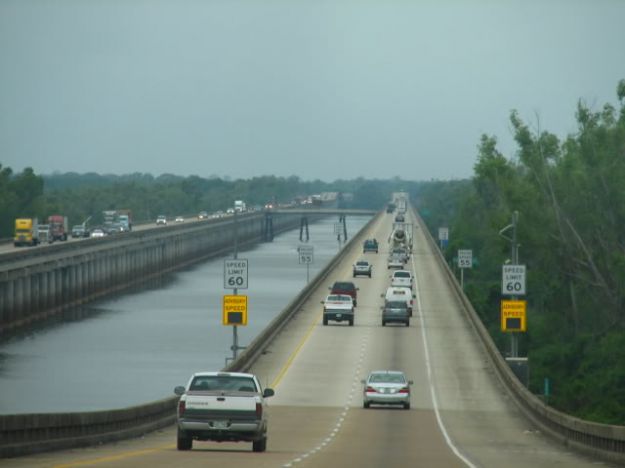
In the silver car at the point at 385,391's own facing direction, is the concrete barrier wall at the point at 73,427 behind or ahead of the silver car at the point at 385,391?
behind

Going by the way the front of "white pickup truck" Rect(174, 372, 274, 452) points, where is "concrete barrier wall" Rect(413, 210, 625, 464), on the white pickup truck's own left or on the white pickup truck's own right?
on the white pickup truck's own right

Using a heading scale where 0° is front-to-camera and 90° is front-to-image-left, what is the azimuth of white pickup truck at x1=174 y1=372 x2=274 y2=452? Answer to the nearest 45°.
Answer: approximately 180°

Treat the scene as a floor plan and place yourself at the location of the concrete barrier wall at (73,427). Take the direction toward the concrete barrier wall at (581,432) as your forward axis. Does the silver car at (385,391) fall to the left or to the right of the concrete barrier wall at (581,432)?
left

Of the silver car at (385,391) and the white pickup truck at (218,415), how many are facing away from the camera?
2

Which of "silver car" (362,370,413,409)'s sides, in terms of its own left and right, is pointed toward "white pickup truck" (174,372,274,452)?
back

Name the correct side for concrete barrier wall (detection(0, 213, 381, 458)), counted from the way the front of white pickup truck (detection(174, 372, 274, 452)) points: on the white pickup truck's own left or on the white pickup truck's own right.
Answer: on the white pickup truck's own left

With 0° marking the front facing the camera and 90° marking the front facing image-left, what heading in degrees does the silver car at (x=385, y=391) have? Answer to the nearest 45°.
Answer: approximately 180°
